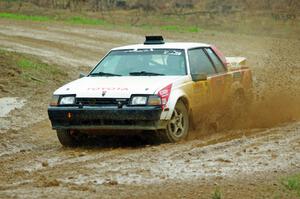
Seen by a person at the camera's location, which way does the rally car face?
facing the viewer and to the left of the viewer
